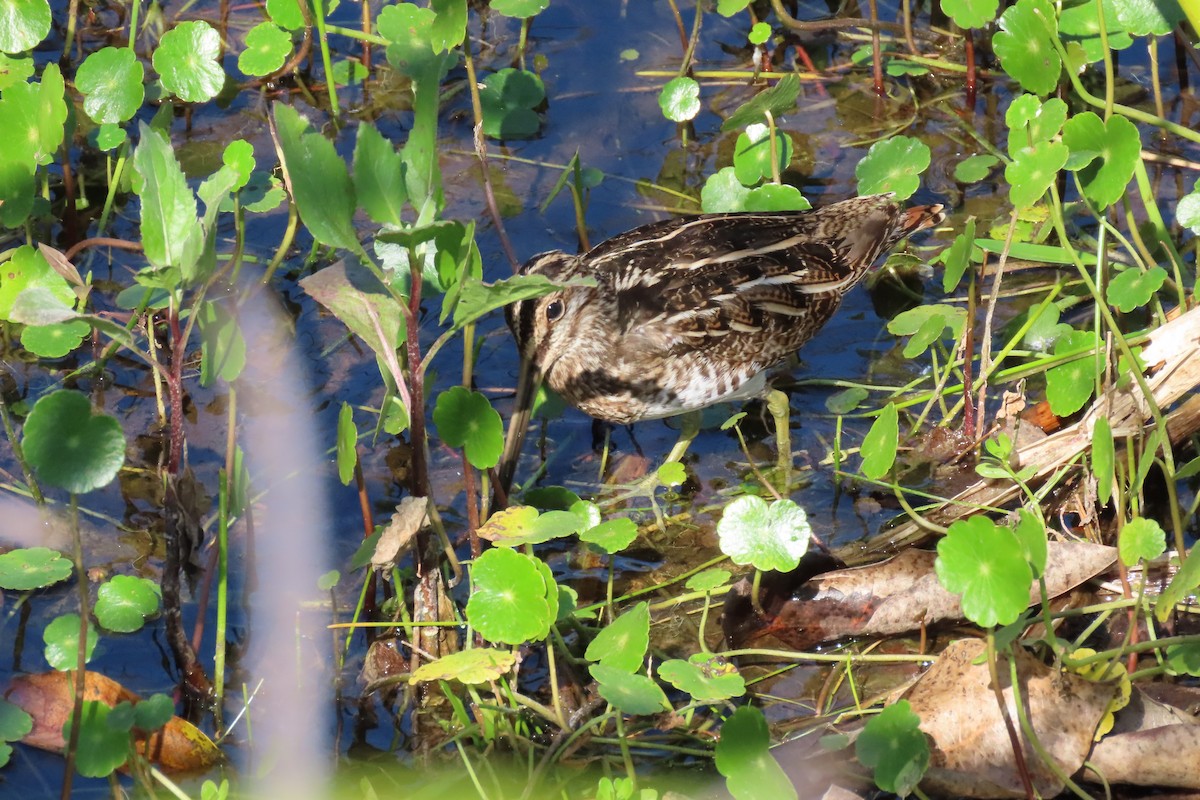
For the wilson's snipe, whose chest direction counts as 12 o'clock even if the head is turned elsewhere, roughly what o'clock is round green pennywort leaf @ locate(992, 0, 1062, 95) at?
The round green pennywort leaf is roughly at 5 o'clock from the wilson's snipe.

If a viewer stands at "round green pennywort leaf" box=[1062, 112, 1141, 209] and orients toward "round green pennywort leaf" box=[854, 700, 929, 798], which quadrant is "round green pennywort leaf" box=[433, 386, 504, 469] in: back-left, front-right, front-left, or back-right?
front-right

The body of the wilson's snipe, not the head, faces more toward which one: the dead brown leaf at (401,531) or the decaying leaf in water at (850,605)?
the dead brown leaf

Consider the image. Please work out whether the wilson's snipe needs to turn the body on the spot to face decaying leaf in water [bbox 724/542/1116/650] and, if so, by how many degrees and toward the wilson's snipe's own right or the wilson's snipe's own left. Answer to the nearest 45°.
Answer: approximately 135° to the wilson's snipe's own left

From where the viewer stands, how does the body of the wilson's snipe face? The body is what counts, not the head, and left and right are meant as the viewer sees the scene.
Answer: facing to the left of the viewer

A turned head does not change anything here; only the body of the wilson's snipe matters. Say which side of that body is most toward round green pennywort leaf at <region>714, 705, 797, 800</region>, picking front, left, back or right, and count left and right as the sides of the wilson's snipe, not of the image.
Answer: left

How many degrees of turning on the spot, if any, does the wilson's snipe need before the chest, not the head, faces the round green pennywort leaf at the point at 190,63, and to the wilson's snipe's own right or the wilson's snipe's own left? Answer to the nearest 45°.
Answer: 0° — it already faces it

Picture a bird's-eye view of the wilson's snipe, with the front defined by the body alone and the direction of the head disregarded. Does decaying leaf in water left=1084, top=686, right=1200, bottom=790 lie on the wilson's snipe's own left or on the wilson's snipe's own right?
on the wilson's snipe's own left

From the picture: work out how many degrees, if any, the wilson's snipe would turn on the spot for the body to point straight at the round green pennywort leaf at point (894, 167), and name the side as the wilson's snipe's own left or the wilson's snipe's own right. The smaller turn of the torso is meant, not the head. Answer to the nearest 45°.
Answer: approximately 135° to the wilson's snipe's own right

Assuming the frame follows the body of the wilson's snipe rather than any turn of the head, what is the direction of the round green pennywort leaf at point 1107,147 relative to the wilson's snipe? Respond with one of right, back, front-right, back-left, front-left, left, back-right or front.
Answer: back

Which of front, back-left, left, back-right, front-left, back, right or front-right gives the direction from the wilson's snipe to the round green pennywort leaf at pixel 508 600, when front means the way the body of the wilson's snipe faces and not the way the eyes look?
left
